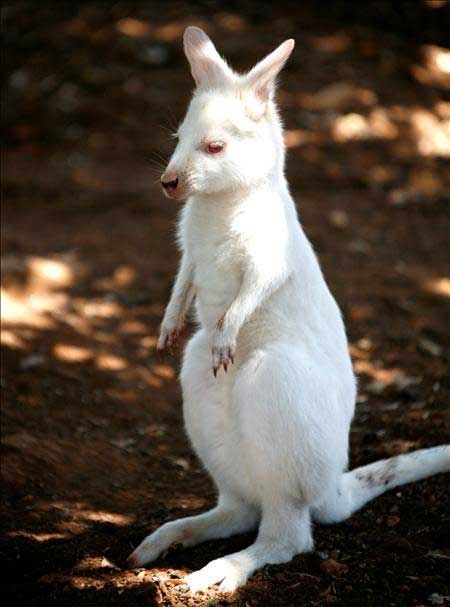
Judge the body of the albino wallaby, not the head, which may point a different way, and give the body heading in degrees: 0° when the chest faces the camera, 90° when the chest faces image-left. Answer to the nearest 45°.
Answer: approximately 45°
